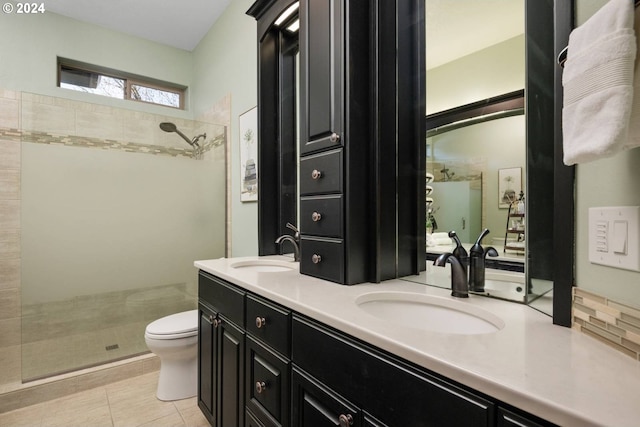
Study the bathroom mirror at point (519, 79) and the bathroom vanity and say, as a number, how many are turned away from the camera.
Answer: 0

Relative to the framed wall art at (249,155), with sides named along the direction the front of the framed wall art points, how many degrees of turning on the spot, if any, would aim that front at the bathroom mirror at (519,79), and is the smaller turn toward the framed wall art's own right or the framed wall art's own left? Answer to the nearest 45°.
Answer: approximately 135° to the framed wall art's own left

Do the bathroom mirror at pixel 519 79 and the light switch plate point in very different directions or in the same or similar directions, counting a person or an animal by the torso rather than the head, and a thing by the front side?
same or similar directions

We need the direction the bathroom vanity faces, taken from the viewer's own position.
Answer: facing the viewer and to the left of the viewer

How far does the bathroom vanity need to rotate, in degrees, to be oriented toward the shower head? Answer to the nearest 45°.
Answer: approximately 90° to its right

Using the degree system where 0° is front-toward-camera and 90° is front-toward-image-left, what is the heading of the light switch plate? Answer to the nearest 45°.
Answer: approximately 45°

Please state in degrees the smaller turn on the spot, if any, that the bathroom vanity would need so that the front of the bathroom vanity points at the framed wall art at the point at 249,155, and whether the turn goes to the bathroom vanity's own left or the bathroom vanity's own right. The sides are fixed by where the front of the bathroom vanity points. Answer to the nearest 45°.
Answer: approximately 90° to the bathroom vanity's own right

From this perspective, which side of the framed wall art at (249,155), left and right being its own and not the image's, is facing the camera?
left
